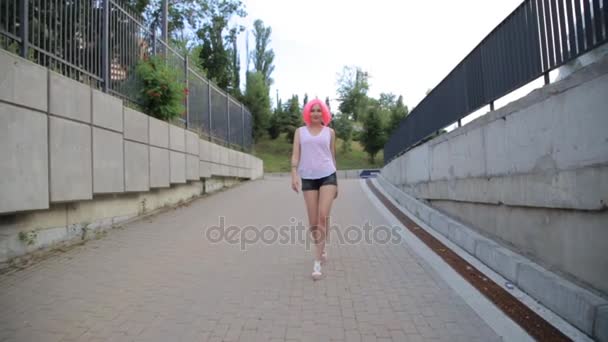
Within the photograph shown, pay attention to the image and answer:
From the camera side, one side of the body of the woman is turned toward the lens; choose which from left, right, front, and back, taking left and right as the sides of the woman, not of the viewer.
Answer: front

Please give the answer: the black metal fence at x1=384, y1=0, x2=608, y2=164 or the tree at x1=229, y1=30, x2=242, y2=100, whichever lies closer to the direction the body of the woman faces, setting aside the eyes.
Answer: the black metal fence

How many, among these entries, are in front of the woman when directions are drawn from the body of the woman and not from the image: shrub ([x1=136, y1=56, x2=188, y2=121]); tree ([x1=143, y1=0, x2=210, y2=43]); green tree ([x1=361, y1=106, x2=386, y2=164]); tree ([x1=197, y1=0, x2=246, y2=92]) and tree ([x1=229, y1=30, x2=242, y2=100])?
0

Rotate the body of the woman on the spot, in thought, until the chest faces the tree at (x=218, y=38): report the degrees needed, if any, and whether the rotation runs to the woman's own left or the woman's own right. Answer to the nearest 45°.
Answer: approximately 180°

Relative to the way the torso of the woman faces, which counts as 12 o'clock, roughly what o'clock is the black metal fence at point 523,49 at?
The black metal fence is roughly at 9 o'clock from the woman.

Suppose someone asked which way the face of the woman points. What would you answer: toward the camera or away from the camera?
toward the camera

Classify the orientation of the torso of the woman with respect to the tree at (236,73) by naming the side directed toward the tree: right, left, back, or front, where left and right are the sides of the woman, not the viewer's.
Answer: back

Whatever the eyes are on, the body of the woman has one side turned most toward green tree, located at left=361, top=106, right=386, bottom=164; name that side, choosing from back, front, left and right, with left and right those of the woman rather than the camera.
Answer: back

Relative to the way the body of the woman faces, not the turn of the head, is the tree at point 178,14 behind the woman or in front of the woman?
behind

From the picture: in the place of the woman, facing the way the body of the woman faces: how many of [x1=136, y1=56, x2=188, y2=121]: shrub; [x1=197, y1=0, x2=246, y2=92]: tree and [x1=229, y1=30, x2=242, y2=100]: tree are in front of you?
0
